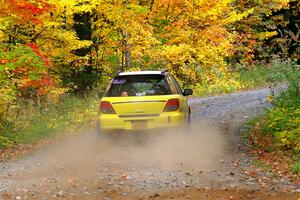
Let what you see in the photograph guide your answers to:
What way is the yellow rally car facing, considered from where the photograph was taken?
facing away from the viewer

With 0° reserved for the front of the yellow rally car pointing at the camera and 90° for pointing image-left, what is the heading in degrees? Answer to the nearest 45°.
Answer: approximately 180°
